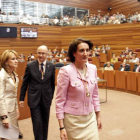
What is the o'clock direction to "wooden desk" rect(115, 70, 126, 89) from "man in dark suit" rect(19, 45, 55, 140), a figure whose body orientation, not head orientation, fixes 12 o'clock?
The wooden desk is roughly at 7 o'clock from the man in dark suit.

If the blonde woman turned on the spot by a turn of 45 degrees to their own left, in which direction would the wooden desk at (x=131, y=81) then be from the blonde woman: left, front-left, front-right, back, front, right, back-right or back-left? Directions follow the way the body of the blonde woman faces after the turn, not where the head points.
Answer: front-left

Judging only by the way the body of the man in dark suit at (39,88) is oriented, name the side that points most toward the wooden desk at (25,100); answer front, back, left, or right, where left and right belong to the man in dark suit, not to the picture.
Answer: back

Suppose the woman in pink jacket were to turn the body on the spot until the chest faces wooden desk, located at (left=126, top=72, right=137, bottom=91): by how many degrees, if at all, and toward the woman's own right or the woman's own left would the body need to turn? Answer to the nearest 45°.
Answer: approximately 135° to the woman's own left

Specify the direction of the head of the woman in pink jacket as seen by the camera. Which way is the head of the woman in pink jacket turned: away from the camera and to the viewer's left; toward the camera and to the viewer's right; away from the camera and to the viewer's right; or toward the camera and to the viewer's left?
toward the camera and to the viewer's right

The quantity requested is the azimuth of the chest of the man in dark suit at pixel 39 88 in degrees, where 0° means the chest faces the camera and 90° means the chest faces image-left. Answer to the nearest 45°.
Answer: approximately 0°

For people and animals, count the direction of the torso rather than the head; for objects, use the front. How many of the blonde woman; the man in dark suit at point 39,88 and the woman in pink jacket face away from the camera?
0

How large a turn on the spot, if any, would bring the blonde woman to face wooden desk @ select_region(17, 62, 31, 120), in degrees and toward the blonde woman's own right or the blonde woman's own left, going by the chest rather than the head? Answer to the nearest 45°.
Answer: approximately 135° to the blonde woman's own left

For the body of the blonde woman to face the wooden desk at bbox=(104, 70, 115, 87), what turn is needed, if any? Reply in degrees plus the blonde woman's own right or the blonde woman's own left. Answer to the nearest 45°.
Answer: approximately 90° to the blonde woman's own left

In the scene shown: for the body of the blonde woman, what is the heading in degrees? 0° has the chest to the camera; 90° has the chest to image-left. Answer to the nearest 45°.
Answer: approximately 315°

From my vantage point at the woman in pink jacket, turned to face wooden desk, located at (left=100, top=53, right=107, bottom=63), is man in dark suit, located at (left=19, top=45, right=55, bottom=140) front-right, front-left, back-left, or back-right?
front-left
